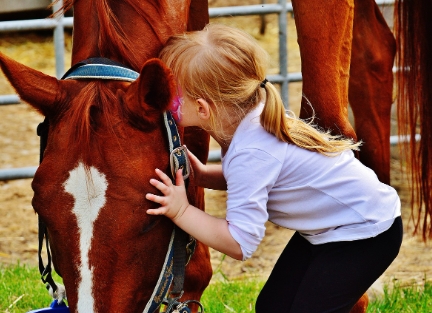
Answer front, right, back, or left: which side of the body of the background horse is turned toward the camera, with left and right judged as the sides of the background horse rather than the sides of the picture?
left

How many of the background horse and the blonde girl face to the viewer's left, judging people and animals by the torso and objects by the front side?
2

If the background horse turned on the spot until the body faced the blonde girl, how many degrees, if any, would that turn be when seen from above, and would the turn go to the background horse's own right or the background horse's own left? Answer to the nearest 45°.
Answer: approximately 90° to the background horse's own left

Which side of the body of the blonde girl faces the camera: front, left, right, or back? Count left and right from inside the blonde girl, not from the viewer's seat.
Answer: left

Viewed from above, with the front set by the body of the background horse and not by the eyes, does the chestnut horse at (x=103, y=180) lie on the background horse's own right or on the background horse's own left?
on the background horse's own left

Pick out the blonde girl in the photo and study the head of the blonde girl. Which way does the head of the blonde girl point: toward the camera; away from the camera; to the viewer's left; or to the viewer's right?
to the viewer's left
